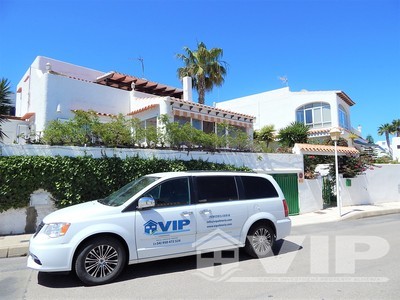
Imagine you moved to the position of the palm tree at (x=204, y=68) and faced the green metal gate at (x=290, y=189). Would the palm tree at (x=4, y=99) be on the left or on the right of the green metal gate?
right

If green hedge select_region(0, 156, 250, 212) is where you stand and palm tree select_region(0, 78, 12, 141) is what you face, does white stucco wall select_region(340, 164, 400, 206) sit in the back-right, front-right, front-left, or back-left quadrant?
back-right

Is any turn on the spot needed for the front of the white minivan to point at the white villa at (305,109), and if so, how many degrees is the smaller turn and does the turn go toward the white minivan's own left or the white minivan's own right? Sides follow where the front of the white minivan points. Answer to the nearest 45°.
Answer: approximately 180°

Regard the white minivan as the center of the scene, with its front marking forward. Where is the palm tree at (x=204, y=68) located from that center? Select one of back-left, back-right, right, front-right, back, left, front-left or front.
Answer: back-right

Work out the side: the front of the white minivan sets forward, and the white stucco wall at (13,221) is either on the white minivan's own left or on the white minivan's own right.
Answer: on the white minivan's own right

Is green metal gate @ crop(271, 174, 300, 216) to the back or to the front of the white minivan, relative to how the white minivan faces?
to the back

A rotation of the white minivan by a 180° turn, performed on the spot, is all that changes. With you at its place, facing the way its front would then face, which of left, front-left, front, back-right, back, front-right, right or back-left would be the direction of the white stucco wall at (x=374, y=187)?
front

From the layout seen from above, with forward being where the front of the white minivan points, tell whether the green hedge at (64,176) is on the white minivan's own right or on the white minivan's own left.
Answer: on the white minivan's own right

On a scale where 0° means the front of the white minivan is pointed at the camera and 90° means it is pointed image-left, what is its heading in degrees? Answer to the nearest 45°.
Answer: approximately 45°
